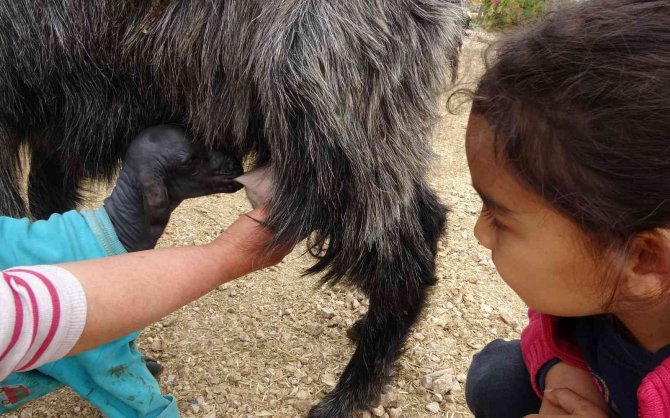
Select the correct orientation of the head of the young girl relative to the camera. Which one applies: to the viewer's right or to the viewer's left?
to the viewer's left

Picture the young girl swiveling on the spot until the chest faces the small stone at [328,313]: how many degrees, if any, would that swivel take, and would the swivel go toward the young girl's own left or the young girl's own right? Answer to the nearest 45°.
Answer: approximately 45° to the young girl's own right

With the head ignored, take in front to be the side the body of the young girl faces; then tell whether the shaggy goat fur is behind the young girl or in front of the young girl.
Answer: in front

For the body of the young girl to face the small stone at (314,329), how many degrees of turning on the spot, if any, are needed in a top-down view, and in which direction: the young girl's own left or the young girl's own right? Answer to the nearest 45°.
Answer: approximately 45° to the young girl's own right

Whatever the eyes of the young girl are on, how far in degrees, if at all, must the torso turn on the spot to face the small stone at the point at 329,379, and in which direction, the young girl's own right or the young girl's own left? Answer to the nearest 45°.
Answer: approximately 45° to the young girl's own right

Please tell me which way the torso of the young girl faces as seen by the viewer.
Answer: to the viewer's left

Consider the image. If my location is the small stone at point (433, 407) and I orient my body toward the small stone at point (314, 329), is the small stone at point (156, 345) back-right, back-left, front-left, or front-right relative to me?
front-left

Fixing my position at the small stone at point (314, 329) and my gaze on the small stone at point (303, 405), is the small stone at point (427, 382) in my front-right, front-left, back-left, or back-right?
front-left

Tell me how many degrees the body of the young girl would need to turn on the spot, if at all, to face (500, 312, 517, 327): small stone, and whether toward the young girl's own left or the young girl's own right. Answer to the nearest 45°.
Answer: approximately 90° to the young girl's own right

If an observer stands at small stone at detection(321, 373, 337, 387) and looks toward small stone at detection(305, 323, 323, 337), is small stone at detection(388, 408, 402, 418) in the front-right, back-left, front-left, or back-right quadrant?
back-right
